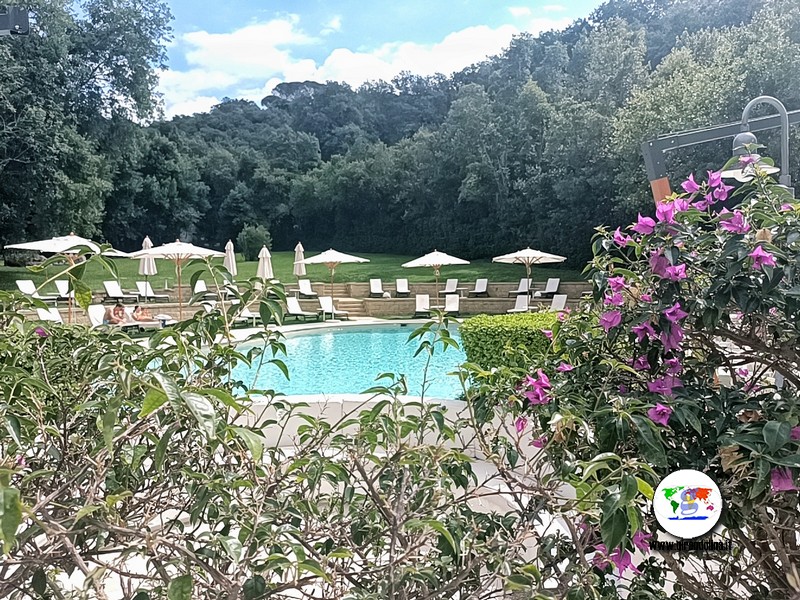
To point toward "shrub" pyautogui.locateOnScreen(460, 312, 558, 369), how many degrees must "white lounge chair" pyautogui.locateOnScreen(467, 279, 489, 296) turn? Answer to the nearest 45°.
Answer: approximately 45° to its left

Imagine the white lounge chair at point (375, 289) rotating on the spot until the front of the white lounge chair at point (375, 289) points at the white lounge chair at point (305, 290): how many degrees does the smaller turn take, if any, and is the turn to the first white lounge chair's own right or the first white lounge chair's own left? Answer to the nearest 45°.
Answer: approximately 90° to the first white lounge chair's own right

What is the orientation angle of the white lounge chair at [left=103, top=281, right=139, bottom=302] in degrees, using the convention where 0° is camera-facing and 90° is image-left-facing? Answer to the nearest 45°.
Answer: approximately 315°

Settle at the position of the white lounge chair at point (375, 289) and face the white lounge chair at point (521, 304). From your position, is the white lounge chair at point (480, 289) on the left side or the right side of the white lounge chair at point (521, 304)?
left

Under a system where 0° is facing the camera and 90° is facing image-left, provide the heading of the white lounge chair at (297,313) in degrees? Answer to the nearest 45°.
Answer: approximately 315°
